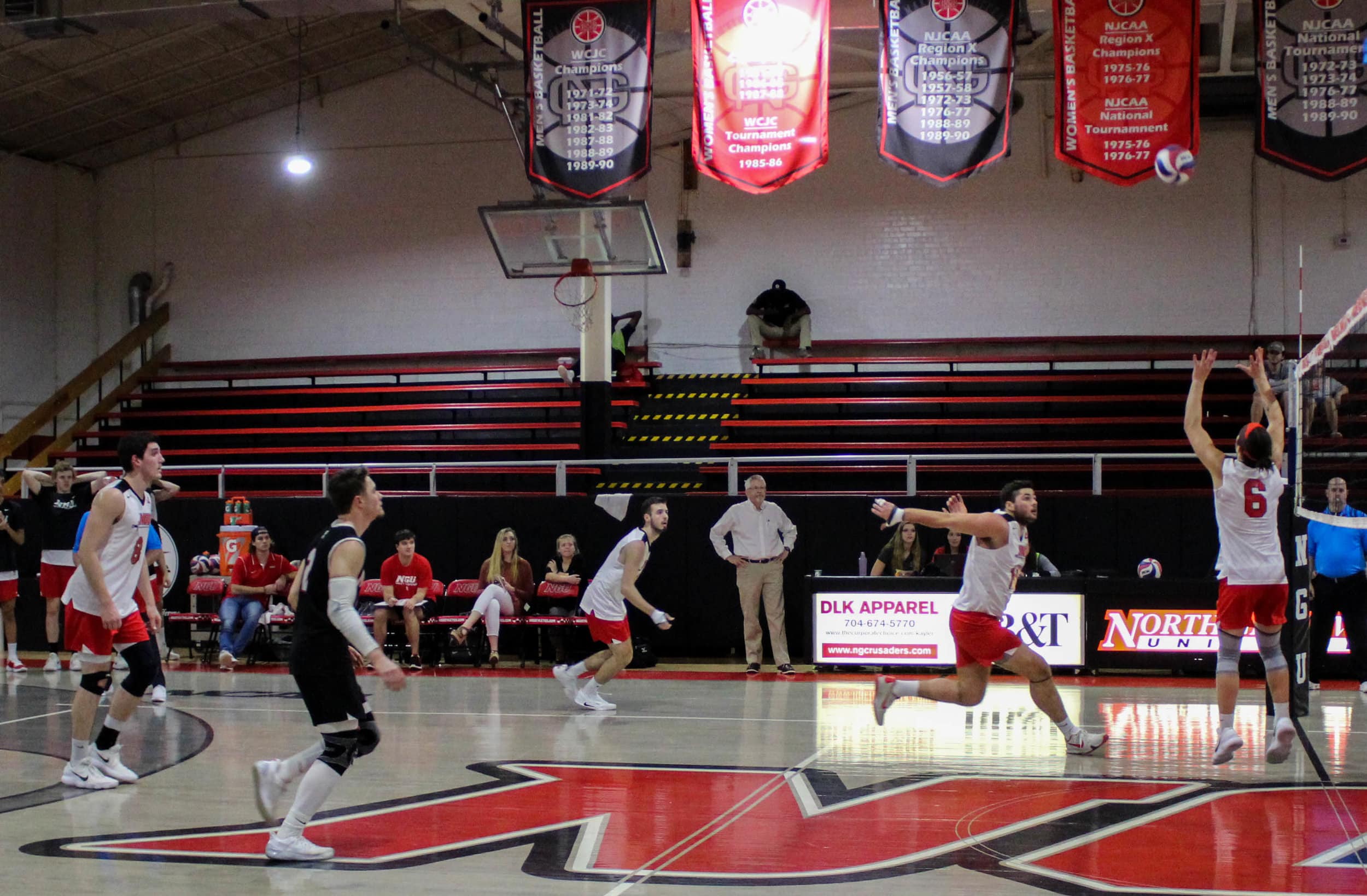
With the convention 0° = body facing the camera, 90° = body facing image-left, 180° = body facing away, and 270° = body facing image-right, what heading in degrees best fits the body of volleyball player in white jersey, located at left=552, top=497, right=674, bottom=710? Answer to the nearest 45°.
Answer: approximately 270°

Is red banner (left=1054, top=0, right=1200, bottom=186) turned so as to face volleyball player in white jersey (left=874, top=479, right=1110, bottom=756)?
yes

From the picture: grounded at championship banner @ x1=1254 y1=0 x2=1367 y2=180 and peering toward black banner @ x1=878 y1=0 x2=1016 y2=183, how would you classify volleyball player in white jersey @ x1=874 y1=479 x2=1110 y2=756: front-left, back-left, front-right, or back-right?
front-left

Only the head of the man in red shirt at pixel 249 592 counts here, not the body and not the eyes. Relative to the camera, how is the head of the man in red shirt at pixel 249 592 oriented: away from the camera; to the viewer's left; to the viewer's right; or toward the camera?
toward the camera

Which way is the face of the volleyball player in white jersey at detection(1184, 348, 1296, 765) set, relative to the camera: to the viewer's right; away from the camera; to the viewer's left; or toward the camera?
away from the camera

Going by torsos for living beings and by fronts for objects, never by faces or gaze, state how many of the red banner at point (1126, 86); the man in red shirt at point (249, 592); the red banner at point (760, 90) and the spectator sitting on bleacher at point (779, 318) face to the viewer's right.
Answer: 0

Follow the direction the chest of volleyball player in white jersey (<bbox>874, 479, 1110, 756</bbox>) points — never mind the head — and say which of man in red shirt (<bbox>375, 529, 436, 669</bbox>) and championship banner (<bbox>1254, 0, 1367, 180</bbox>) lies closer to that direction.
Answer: the championship banner

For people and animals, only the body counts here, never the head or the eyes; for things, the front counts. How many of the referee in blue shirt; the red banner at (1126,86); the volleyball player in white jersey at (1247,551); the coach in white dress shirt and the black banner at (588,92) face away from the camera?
1

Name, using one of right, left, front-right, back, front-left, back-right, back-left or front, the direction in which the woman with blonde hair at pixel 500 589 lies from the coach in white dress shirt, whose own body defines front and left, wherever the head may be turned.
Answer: right

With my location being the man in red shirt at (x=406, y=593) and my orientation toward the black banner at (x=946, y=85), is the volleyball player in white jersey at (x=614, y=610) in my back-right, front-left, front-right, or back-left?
front-right

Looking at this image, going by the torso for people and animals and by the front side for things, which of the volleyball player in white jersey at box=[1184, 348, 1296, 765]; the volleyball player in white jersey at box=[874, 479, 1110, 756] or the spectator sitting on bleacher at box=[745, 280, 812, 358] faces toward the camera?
the spectator sitting on bleacher

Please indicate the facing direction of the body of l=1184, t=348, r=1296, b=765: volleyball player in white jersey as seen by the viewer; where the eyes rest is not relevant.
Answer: away from the camera

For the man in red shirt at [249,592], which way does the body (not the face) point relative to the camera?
toward the camera

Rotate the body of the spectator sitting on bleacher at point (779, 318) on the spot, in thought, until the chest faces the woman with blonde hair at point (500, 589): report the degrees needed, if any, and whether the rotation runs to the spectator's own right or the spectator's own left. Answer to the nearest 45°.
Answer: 0° — they already face them

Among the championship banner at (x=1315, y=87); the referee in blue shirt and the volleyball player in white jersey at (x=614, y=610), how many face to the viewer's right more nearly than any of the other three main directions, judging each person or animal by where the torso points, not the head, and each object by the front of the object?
1

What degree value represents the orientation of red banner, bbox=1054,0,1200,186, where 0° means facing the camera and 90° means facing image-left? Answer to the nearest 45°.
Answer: approximately 0°
